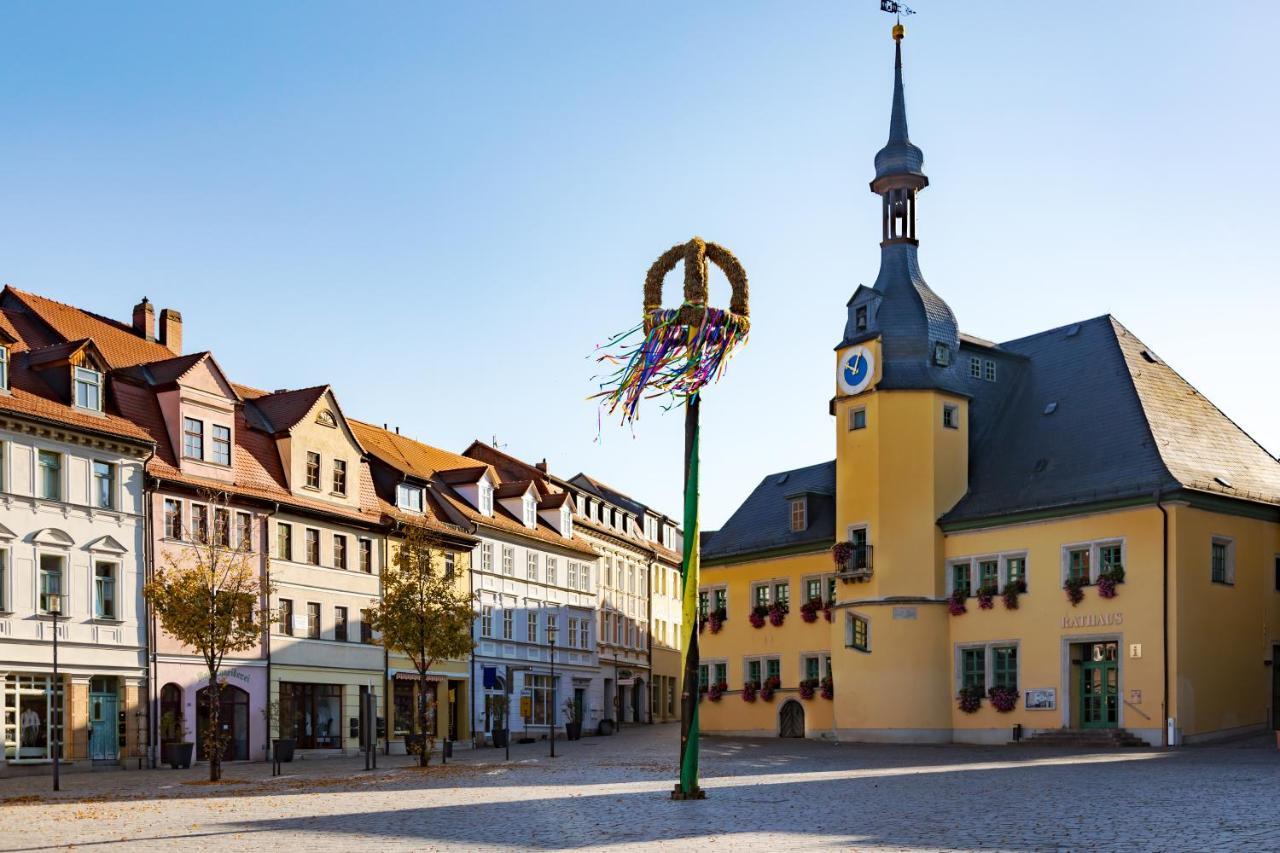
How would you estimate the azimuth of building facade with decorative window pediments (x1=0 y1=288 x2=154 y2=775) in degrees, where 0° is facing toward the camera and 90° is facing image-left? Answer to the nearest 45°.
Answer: approximately 315°
